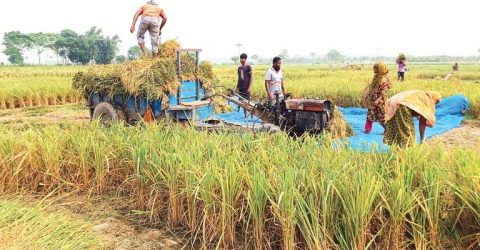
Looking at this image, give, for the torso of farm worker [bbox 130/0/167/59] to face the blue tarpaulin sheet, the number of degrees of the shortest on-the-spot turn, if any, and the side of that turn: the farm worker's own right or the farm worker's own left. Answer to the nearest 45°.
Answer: approximately 90° to the farm worker's own right

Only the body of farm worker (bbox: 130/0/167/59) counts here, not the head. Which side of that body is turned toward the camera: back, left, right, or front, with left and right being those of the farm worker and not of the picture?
back

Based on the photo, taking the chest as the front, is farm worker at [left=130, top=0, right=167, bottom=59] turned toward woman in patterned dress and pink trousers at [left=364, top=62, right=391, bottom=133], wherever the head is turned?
no

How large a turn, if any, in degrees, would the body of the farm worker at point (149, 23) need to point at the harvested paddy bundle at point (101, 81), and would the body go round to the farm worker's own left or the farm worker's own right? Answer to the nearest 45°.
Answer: approximately 135° to the farm worker's own left

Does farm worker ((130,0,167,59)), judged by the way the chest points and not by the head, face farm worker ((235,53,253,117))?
no
